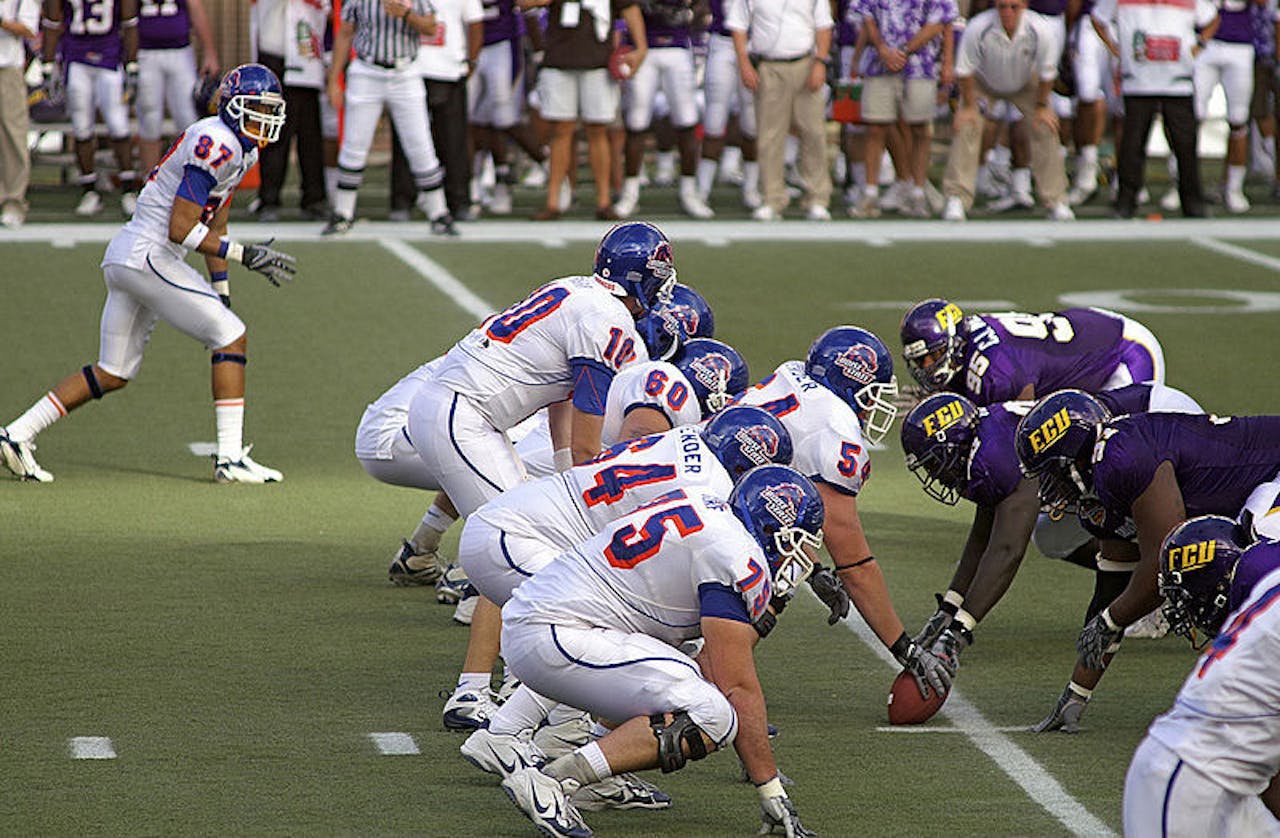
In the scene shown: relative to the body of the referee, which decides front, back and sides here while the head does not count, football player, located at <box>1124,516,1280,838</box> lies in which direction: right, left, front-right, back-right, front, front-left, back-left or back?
front

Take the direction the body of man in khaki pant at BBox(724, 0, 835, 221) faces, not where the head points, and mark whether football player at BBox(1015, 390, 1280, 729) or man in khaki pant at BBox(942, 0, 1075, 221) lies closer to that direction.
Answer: the football player

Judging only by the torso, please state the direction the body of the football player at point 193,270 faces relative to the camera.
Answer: to the viewer's right

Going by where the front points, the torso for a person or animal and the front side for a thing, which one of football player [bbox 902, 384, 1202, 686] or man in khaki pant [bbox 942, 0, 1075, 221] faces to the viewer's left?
the football player

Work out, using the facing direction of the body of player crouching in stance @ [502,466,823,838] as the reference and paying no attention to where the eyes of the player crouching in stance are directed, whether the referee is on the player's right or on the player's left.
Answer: on the player's left

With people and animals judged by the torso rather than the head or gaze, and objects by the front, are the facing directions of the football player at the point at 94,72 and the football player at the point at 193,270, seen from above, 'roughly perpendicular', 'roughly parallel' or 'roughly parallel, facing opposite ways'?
roughly perpendicular

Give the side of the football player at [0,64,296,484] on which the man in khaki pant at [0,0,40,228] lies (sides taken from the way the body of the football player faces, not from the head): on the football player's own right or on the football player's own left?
on the football player's own left

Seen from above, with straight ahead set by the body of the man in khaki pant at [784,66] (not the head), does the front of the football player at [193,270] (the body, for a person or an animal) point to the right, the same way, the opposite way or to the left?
to the left

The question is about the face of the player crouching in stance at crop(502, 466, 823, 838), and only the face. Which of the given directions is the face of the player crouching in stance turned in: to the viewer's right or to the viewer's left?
to the viewer's right

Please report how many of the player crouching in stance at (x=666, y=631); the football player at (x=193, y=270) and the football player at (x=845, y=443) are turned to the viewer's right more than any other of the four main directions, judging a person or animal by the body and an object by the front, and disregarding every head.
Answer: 3

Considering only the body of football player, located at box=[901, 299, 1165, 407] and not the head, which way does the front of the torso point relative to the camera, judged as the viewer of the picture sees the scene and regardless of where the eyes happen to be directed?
to the viewer's left

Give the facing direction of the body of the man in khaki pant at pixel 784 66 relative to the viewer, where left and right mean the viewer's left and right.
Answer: facing the viewer

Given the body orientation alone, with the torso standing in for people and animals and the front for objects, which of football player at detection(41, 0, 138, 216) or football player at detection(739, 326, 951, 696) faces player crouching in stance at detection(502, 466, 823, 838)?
football player at detection(41, 0, 138, 216)

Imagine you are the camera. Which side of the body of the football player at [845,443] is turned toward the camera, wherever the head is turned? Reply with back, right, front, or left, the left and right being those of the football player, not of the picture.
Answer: right

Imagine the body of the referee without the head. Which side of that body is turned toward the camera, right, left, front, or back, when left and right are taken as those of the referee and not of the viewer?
front

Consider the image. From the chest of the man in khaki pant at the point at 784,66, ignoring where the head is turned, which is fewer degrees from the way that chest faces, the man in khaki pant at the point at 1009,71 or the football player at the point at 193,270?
the football player

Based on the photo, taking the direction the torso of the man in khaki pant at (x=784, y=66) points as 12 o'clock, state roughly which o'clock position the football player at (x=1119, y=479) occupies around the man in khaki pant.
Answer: The football player is roughly at 12 o'clock from the man in khaki pant.

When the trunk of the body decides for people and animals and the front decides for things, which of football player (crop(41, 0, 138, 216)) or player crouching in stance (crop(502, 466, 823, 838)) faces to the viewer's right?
the player crouching in stance

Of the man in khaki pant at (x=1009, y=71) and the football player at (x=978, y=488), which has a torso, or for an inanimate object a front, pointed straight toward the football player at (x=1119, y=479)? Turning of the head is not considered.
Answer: the man in khaki pant

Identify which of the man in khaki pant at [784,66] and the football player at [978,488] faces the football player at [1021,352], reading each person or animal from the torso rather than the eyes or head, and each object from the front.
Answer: the man in khaki pant
